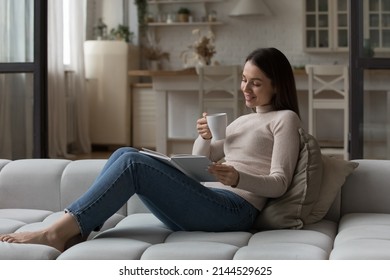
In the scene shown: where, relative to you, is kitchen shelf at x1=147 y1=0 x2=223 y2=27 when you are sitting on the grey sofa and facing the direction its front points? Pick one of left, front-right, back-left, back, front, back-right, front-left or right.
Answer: back

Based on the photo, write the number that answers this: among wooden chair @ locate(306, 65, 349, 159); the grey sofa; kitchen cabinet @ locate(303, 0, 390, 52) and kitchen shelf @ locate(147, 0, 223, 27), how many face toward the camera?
3

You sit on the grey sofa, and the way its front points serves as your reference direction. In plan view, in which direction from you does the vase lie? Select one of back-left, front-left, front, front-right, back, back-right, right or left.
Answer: back

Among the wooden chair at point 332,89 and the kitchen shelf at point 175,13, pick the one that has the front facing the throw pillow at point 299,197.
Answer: the kitchen shelf

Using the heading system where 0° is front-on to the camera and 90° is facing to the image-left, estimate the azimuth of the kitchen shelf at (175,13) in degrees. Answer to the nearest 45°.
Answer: approximately 0°

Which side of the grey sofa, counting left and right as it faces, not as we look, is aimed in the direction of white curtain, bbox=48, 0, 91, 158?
back

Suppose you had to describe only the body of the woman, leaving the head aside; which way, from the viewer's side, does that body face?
to the viewer's left

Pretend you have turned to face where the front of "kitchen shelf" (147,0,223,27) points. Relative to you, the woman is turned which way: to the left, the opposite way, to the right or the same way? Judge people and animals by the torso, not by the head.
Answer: to the right

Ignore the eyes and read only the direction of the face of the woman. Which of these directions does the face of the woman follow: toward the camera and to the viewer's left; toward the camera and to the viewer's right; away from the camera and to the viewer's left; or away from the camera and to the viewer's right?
toward the camera and to the viewer's left

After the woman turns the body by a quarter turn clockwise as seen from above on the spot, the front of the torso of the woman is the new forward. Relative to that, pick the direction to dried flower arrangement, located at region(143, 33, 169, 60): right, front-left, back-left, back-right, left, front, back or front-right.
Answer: front

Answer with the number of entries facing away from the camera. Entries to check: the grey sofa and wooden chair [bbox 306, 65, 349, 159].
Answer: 1

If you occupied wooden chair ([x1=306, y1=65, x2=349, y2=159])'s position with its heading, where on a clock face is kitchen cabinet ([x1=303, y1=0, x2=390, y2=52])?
The kitchen cabinet is roughly at 12 o'clock from the wooden chair.

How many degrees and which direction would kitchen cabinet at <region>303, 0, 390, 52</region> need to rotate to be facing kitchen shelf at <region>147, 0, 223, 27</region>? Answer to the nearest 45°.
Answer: approximately 90° to its right

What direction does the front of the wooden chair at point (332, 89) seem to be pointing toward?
away from the camera

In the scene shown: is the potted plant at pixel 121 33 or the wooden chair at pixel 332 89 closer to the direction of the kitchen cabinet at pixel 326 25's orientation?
the wooden chair
